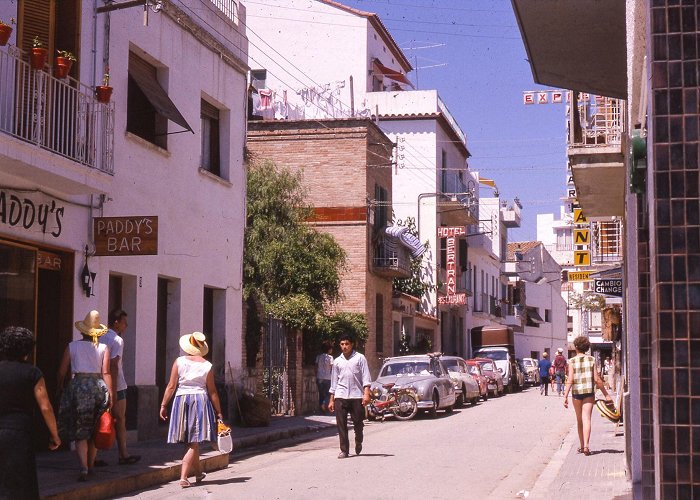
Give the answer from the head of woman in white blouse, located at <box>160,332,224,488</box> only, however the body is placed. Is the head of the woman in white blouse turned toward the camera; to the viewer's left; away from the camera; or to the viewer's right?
away from the camera

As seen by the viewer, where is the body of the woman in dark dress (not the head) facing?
away from the camera

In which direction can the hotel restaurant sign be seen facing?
toward the camera

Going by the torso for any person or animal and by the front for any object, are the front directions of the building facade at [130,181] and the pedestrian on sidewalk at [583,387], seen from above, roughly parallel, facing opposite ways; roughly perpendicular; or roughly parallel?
roughly perpendicular

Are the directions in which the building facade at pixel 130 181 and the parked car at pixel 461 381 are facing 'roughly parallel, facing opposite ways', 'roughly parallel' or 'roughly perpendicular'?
roughly perpendicular

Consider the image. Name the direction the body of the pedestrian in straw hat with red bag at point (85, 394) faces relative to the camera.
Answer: away from the camera

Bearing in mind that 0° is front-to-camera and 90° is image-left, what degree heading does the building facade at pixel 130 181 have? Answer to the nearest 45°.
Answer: approximately 315°

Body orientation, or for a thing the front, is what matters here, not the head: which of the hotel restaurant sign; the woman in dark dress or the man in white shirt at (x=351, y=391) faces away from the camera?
the woman in dark dress

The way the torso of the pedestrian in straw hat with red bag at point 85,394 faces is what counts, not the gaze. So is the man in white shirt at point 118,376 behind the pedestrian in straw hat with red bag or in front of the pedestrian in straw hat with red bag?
in front

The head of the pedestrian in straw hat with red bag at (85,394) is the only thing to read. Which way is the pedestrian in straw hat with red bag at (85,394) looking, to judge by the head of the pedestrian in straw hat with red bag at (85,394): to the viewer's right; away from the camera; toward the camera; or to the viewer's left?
away from the camera

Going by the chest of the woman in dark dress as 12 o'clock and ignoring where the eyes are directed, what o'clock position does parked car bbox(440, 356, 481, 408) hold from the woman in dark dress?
The parked car is roughly at 1 o'clock from the woman in dark dress.

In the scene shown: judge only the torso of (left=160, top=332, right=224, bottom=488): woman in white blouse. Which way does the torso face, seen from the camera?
away from the camera

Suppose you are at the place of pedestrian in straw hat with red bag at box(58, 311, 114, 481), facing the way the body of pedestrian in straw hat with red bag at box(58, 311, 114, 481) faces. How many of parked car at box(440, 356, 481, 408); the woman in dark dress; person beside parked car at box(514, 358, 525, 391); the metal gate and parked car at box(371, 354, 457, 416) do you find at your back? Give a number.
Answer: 1

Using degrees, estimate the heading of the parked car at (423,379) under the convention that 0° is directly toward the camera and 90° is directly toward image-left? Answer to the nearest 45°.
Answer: approximately 45°

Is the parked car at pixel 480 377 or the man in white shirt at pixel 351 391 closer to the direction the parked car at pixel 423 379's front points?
the man in white shirt

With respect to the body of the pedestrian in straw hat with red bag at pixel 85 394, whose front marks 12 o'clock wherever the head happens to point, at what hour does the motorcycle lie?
The motorcycle is roughly at 1 o'clock from the pedestrian in straw hat with red bag.
